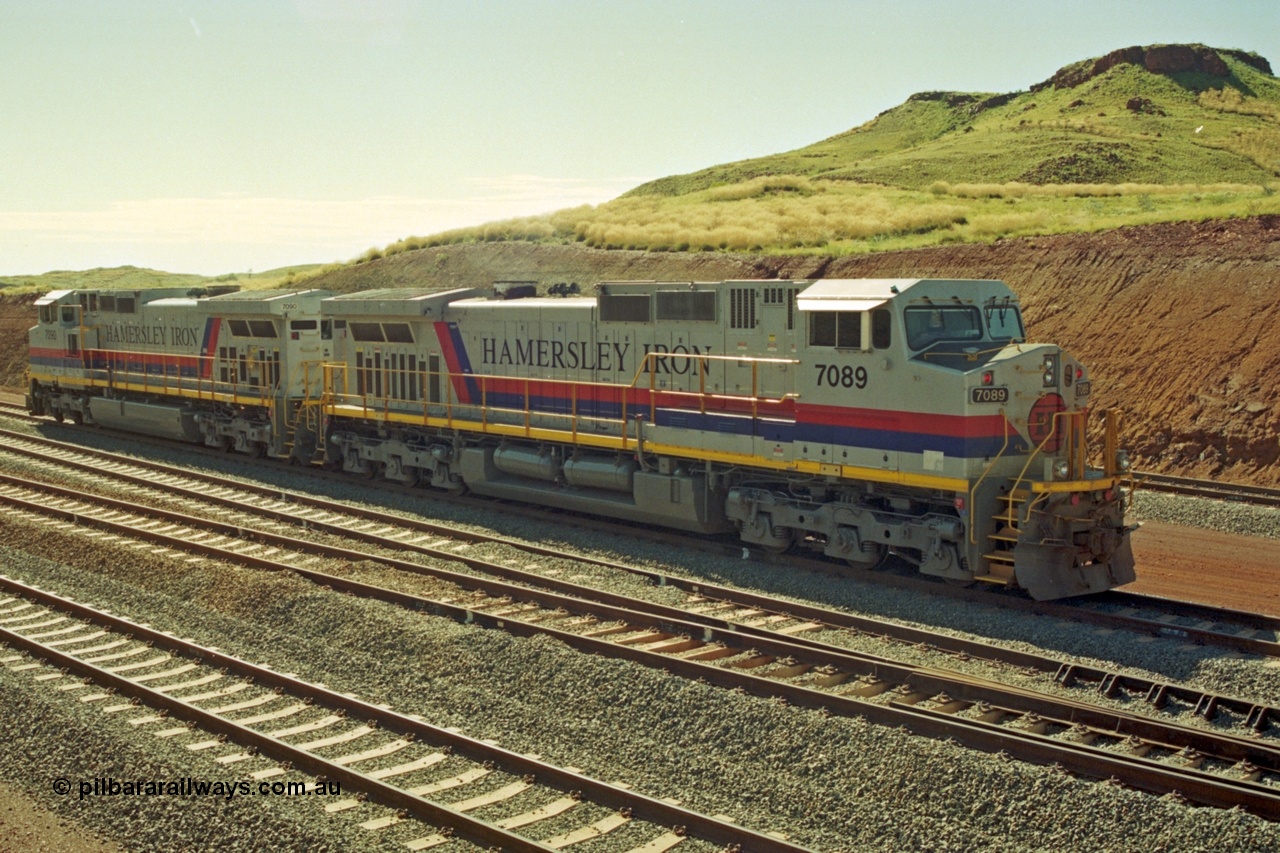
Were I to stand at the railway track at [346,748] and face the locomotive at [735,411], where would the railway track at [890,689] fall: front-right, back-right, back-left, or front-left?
front-right

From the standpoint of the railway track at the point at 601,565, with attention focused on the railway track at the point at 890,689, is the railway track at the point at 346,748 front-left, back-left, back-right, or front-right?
front-right

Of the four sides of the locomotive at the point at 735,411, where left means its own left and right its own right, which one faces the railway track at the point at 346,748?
right

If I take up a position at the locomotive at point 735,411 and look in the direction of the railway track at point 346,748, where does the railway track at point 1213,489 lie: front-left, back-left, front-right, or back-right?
back-left
